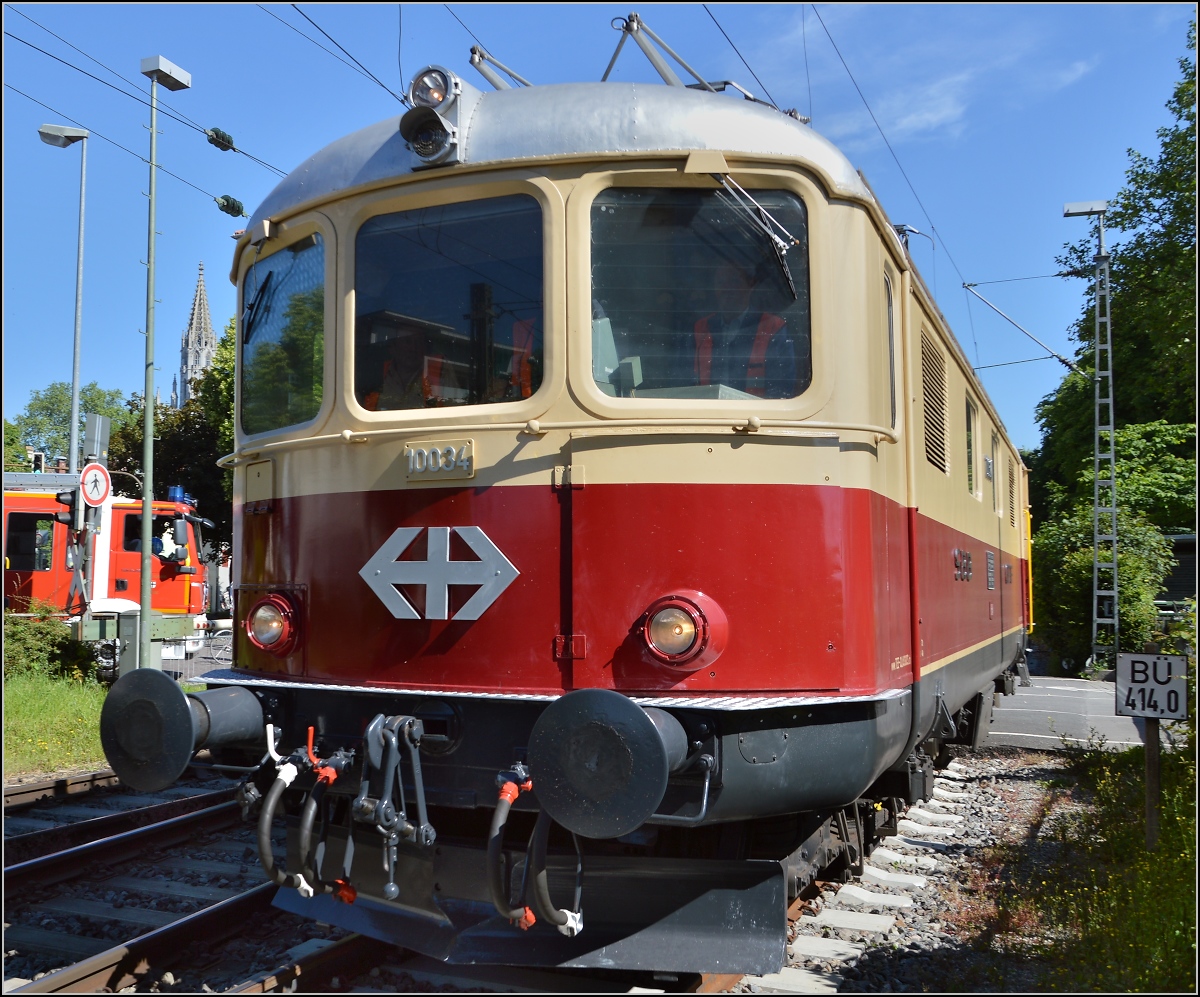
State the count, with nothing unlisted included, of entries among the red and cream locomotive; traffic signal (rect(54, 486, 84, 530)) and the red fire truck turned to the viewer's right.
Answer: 1

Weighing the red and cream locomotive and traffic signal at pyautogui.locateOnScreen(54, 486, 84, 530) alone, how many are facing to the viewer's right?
0

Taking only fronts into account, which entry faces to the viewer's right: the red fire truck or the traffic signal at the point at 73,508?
the red fire truck

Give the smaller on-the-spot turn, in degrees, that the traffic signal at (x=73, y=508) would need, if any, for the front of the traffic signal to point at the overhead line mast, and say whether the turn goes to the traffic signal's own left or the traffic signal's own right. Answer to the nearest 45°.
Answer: approximately 180°

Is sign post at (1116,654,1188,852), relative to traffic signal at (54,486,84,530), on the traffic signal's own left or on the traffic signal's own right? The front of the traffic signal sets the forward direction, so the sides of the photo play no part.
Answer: on the traffic signal's own left

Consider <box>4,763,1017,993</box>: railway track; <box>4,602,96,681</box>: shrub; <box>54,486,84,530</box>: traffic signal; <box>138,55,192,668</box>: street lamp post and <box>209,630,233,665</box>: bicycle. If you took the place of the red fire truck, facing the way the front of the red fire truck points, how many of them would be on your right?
4

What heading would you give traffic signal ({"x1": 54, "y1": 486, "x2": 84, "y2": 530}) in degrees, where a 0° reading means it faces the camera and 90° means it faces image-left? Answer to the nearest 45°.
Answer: approximately 90°

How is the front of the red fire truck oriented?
to the viewer's right
